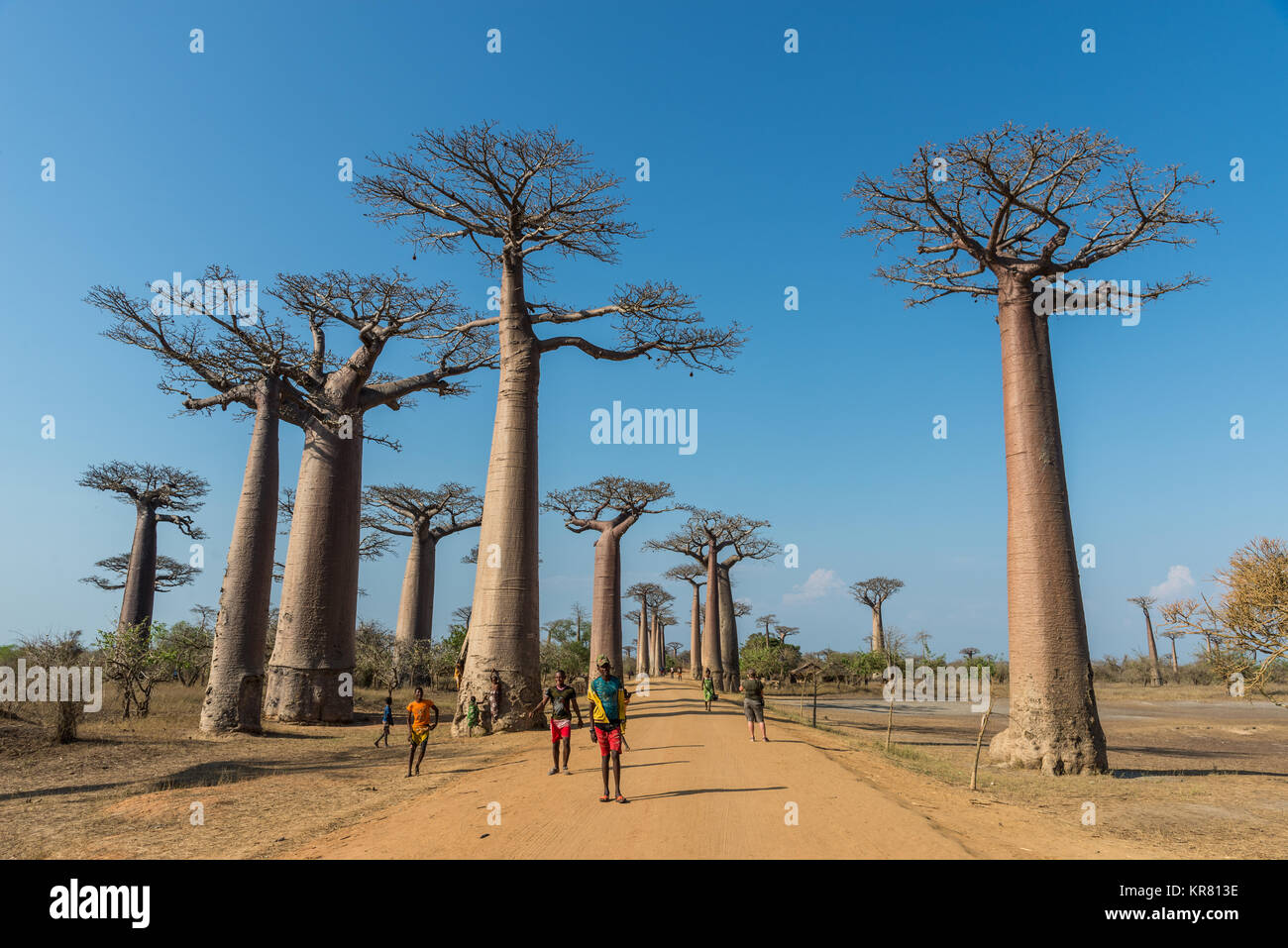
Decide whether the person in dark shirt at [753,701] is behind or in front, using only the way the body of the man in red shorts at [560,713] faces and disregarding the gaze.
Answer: behind

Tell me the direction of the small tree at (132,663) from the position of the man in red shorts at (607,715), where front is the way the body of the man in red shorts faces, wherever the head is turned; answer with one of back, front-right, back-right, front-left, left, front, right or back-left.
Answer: back-right

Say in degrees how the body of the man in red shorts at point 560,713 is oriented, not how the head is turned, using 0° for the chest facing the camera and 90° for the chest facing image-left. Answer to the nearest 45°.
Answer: approximately 0°

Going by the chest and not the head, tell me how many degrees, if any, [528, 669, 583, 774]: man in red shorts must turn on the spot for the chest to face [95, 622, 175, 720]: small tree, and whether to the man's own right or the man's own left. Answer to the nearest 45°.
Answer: approximately 135° to the man's own right

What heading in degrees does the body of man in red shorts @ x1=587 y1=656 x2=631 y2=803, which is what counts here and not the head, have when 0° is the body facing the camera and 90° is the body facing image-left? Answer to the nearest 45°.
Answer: approximately 0°
